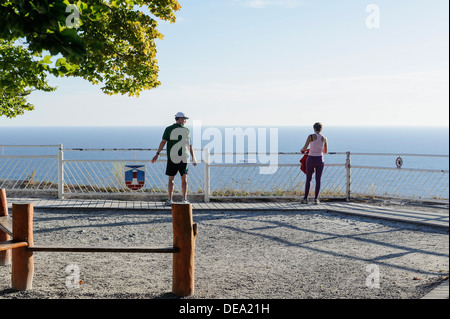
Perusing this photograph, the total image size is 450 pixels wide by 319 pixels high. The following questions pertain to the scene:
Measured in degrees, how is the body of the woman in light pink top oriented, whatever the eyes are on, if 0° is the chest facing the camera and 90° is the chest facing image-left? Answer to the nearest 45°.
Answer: approximately 180°

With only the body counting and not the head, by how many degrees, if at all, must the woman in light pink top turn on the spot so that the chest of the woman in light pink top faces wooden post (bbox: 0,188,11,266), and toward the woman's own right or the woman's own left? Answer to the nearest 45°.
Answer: approximately 135° to the woman's own left

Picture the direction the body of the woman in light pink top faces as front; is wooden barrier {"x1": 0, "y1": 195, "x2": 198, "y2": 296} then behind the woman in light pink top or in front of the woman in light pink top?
behind
